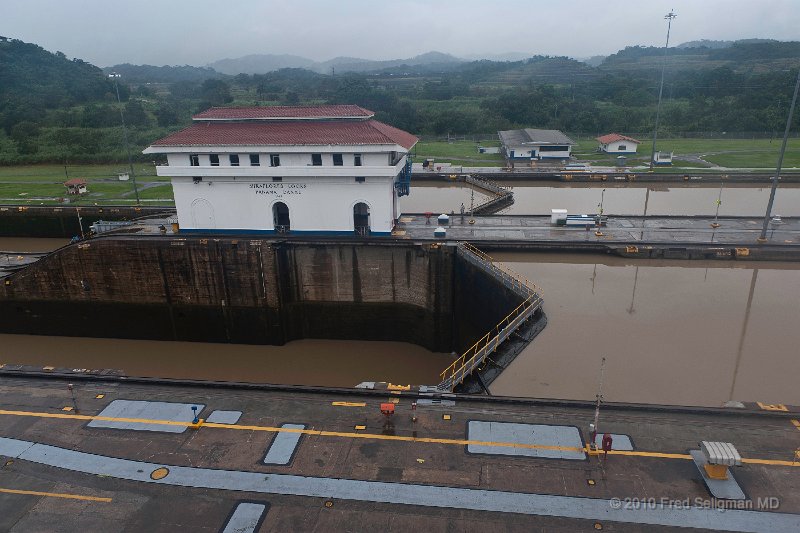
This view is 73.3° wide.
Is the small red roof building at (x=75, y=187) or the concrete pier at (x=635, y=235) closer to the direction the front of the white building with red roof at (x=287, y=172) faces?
the concrete pier

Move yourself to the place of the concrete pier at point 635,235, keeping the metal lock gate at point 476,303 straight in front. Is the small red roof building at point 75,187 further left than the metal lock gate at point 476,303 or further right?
right

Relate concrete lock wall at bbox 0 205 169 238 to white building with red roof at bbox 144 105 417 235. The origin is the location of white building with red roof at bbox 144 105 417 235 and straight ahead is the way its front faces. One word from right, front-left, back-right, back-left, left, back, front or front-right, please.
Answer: back-right

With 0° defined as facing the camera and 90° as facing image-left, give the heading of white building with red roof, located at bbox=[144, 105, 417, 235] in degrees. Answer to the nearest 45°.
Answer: approximately 0°

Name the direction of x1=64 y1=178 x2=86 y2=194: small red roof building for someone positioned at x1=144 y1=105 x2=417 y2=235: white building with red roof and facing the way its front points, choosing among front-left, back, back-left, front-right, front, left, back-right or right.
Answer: back-right
